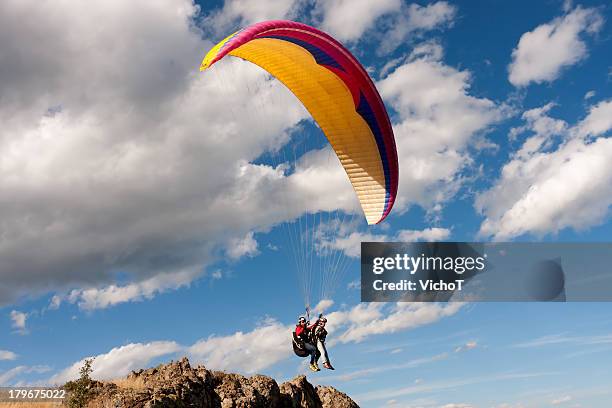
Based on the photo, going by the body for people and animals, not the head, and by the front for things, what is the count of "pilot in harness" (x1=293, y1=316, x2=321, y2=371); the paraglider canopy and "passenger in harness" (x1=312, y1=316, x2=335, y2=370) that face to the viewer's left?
0

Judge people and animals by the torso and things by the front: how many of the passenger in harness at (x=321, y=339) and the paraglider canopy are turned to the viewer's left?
0

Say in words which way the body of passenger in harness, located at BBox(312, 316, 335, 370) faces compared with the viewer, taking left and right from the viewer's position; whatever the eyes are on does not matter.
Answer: facing the viewer and to the right of the viewer

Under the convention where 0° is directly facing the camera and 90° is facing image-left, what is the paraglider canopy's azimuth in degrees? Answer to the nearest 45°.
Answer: approximately 315°

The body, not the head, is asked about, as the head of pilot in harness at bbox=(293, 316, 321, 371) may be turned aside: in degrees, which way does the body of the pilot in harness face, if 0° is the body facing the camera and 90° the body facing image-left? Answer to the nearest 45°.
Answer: approximately 315°

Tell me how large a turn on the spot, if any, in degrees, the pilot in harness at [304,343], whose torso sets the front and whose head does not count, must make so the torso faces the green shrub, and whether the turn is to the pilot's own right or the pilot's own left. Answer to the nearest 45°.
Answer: approximately 135° to the pilot's own right
